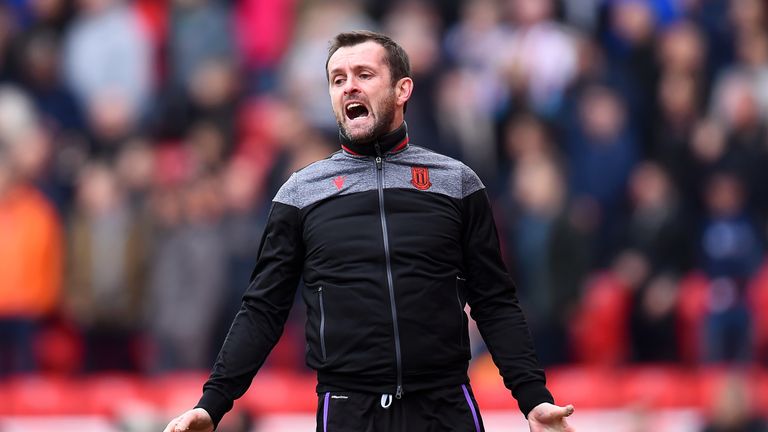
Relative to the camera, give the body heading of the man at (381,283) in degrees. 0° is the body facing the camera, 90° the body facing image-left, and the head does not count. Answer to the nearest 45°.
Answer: approximately 0°

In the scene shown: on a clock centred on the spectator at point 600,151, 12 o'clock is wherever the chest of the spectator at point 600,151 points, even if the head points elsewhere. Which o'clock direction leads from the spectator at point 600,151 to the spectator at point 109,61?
the spectator at point 109,61 is roughly at 3 o'clock from the spectator at point 600,151.

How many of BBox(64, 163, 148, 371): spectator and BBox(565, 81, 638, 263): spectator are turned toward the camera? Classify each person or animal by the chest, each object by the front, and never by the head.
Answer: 2

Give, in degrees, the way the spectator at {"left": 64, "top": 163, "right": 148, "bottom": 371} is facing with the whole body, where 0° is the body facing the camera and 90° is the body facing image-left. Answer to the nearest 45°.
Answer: approximately 0°

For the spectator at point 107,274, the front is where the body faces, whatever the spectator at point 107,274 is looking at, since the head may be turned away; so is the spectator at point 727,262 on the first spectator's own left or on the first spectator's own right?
on the first spectator's own left

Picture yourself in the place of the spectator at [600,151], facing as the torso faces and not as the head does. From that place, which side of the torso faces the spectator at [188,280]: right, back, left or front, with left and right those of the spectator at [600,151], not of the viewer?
right
